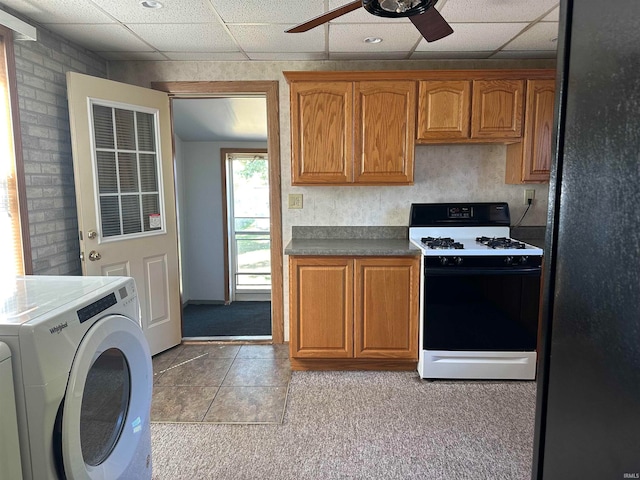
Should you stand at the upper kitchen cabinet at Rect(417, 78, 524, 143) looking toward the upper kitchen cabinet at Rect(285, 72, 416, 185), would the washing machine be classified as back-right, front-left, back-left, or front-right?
front-left

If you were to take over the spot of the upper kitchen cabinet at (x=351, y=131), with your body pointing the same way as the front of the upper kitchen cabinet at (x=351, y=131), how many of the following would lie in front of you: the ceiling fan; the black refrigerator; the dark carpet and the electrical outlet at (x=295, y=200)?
2

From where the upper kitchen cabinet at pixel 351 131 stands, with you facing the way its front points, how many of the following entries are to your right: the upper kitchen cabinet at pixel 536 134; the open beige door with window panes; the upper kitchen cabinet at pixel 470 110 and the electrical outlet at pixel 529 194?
1

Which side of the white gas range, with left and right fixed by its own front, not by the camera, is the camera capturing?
front

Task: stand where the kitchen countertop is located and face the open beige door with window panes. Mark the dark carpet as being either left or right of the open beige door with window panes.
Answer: right

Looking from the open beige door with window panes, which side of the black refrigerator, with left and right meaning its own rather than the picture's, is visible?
front

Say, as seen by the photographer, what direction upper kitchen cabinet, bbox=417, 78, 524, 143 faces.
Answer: facing the viewer

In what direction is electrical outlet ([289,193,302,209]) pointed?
toward the camera

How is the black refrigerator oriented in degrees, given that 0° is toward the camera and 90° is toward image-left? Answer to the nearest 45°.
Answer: approximately 90°

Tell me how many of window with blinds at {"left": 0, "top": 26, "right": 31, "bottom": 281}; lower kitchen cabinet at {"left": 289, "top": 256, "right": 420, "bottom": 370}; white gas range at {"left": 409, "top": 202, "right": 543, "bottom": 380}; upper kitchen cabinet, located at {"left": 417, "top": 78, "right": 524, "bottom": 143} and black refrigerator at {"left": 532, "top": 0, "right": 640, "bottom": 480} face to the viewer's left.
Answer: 1

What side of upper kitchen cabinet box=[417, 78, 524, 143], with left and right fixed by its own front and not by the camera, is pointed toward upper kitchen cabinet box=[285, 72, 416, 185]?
right

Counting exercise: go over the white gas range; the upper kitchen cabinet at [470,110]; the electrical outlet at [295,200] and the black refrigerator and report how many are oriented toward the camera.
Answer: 3

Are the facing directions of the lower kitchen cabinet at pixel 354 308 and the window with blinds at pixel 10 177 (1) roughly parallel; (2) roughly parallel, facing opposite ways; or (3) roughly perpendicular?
roughly perpendicular

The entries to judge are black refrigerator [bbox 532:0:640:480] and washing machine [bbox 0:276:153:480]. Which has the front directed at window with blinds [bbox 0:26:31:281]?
the black refrigerator
